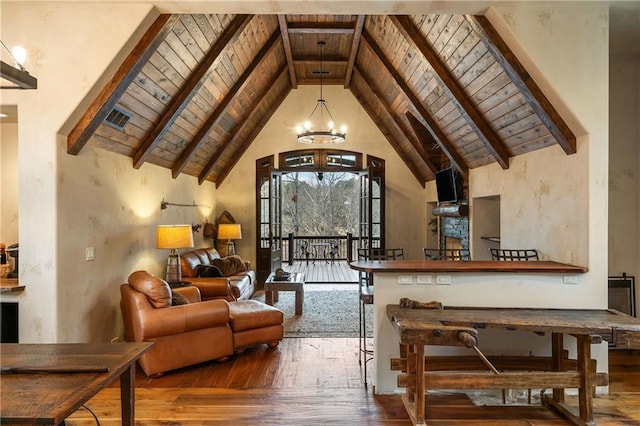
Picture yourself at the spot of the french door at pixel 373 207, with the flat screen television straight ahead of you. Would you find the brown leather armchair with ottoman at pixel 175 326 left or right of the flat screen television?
right

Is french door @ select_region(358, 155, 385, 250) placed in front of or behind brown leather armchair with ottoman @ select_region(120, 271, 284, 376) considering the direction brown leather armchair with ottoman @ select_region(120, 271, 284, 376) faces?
in front

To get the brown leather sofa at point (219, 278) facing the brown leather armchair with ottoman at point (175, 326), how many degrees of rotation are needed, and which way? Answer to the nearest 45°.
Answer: approximately 45° to its right

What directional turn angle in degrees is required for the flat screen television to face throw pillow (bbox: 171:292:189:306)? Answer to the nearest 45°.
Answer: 0° — it already faces it

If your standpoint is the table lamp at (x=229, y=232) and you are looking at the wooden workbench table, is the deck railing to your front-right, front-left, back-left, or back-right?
back-left

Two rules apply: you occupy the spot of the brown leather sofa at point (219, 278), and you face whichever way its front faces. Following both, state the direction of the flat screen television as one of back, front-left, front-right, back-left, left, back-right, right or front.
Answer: front-left

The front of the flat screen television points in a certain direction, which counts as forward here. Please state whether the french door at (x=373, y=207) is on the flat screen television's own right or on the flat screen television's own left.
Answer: on the flat screen television's own right

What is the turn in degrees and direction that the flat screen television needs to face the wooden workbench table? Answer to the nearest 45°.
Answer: approximately 45° to its left

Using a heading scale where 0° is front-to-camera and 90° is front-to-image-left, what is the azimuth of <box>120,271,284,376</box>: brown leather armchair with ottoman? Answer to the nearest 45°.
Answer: approximately 225°

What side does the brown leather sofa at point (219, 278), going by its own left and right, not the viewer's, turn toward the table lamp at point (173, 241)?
right

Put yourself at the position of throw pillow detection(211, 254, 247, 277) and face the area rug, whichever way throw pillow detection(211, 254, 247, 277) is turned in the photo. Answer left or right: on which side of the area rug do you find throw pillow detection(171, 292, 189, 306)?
right
